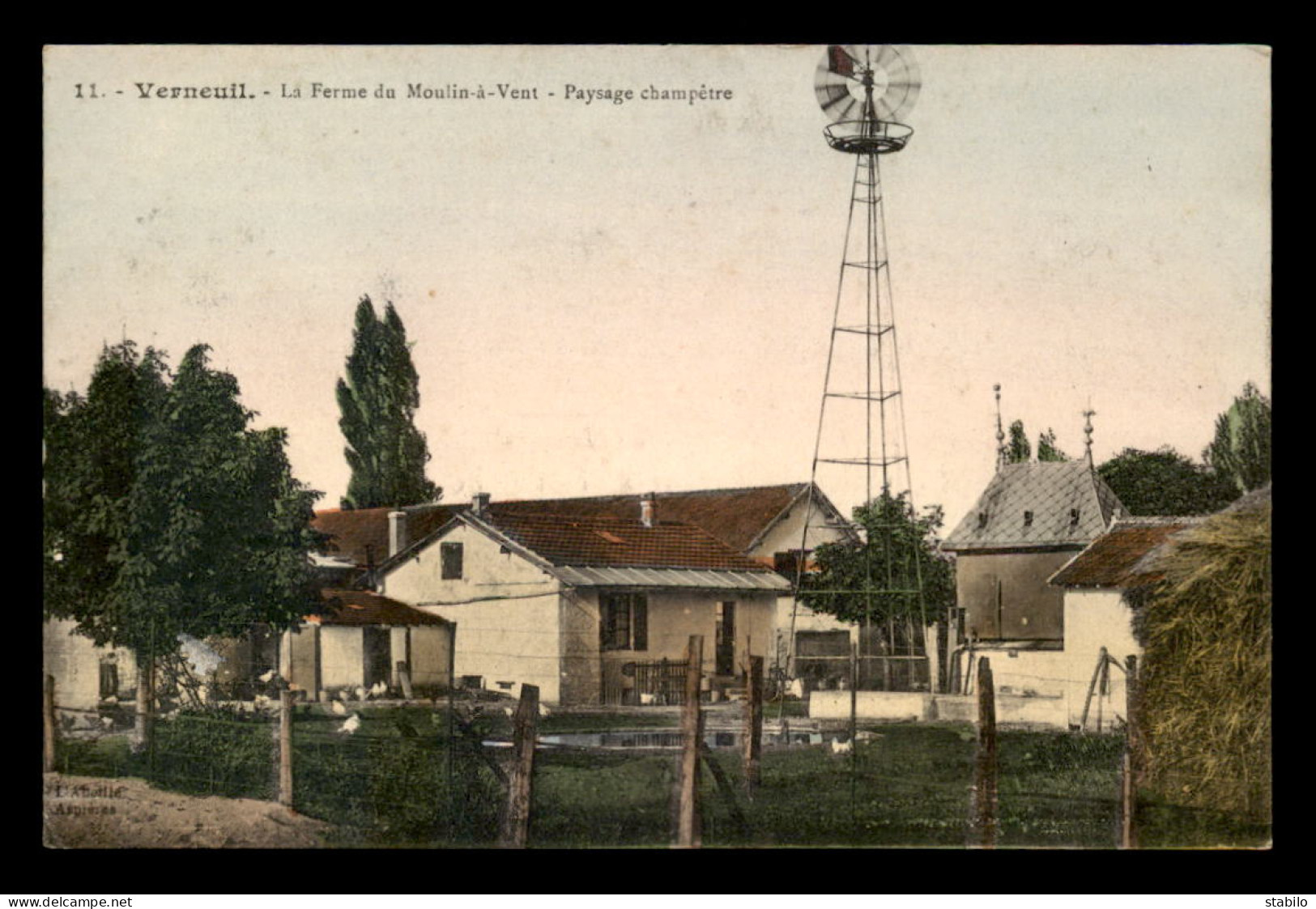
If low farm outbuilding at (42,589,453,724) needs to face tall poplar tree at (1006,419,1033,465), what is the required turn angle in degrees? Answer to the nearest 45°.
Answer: approximately 90° to its left

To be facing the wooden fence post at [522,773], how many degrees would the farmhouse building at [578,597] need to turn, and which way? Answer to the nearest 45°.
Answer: approximately 45° to its right

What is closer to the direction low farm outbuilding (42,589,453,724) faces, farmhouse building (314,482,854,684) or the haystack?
the haystack

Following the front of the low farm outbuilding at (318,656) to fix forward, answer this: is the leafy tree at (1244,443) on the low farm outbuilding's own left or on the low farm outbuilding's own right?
on the low farm outbuilding's own left

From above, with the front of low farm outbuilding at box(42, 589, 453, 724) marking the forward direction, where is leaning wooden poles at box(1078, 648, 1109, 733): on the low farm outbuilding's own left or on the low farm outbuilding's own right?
on the low farm outbuilding's own left

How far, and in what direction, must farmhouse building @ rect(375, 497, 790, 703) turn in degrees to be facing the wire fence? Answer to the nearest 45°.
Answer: approximately 45° to its right

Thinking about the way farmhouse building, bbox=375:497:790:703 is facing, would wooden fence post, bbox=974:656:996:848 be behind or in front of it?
in front

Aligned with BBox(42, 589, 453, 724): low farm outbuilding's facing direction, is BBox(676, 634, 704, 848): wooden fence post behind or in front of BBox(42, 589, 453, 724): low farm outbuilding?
in front

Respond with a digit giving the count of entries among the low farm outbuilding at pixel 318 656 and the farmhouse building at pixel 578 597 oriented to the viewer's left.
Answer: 0

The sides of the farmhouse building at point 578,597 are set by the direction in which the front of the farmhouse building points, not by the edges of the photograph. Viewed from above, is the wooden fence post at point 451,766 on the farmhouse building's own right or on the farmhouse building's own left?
on the farmhouse building's own right

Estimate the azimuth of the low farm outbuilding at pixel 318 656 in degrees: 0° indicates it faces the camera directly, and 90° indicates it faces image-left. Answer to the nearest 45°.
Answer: approximately 0°
